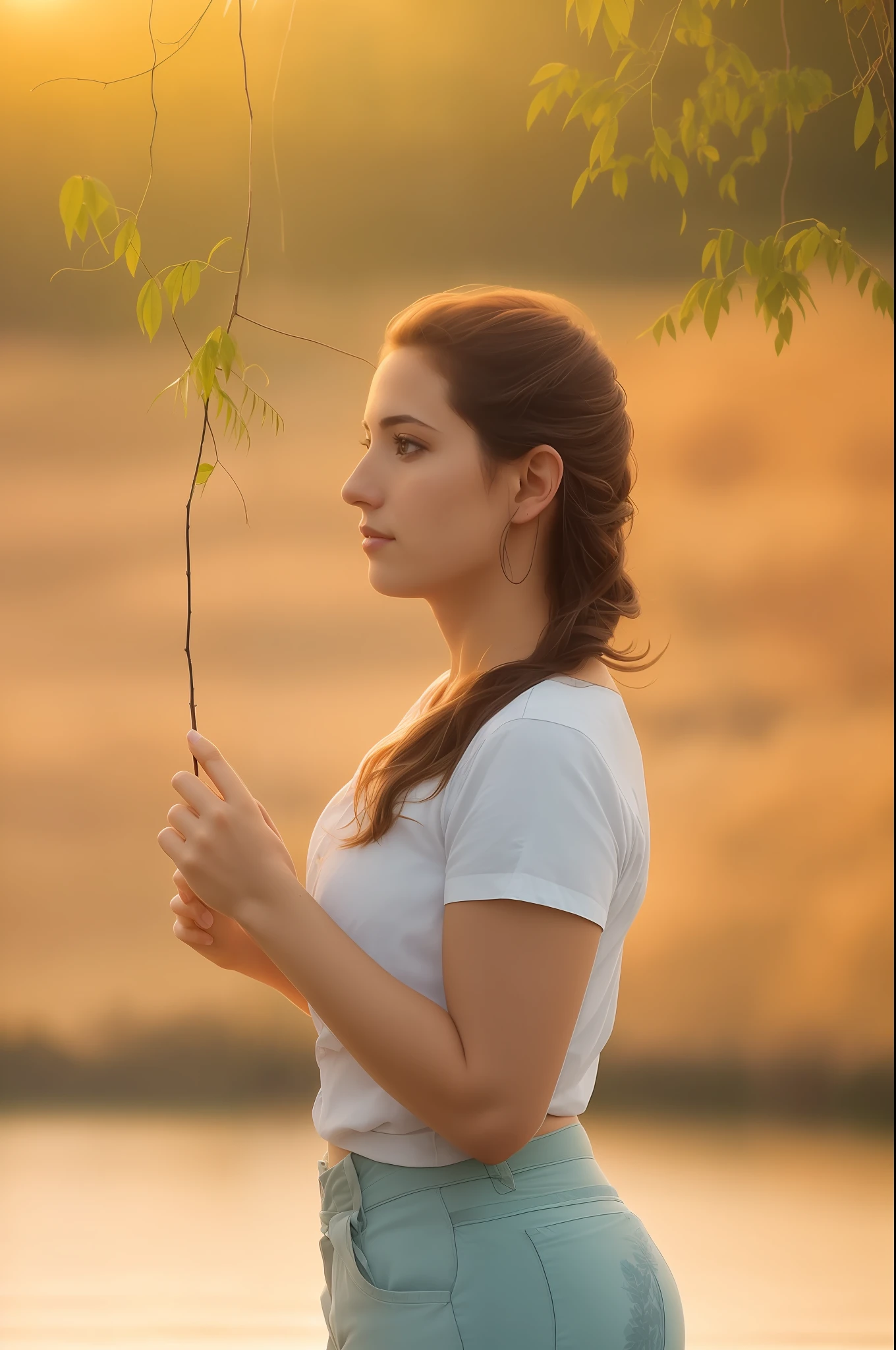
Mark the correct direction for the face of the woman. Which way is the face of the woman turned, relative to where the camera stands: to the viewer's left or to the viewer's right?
to the viewer's left

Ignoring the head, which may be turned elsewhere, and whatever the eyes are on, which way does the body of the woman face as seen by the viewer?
to the viewer's left
